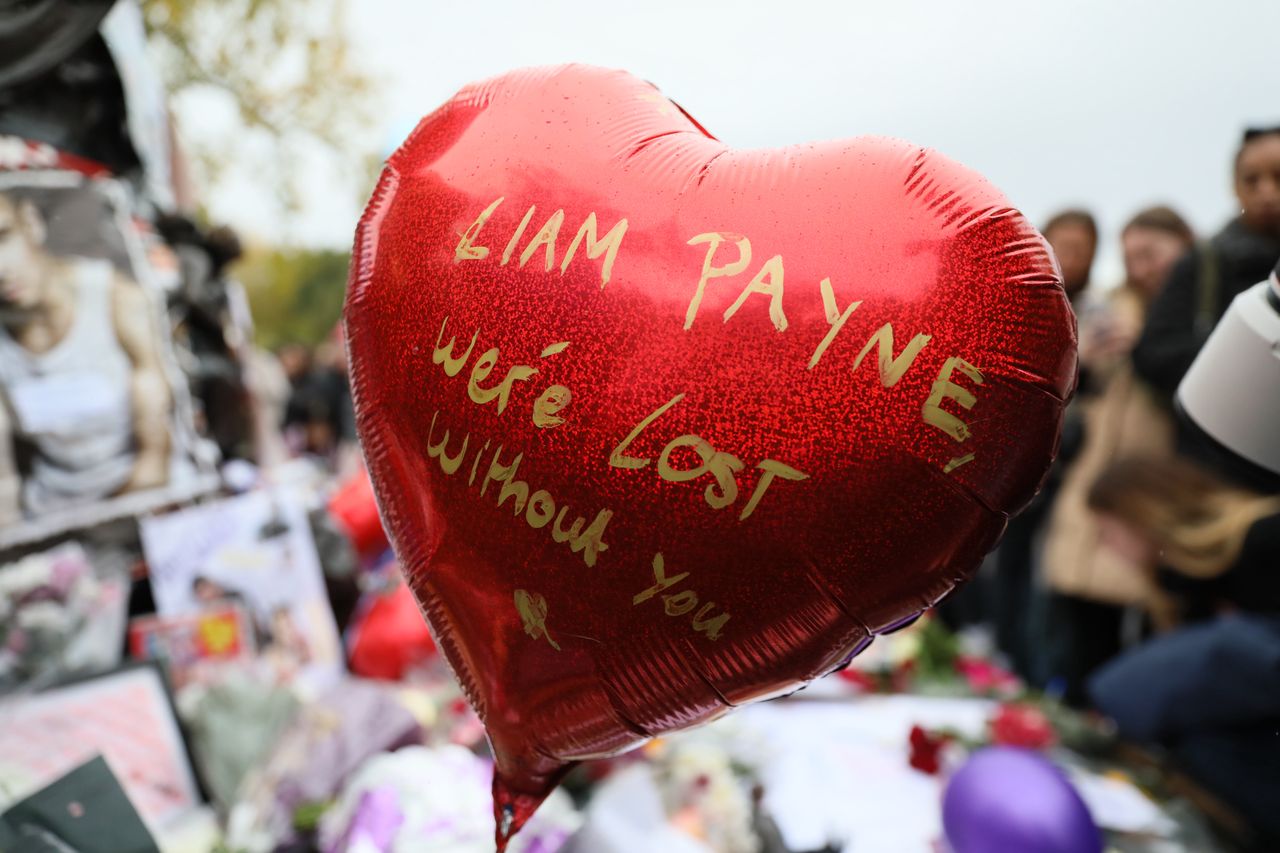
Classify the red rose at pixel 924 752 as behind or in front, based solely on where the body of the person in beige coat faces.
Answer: in front

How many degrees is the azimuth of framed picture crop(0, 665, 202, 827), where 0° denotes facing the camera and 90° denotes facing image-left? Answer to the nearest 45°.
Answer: approximately 0°

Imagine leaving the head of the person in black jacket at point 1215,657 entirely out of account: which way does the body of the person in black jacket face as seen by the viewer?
to the viewer's left

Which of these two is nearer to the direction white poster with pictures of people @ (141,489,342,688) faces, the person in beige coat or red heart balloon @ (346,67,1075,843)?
the red heart balloon

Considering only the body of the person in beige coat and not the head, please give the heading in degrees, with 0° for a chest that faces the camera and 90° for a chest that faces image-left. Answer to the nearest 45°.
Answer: approximately 45°

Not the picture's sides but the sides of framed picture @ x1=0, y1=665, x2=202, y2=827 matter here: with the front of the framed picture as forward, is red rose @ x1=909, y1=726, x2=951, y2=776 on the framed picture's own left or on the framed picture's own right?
on the framed picture's own left
